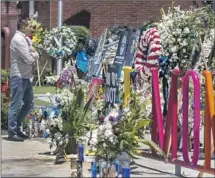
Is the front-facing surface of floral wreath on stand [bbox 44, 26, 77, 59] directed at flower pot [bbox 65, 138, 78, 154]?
yes

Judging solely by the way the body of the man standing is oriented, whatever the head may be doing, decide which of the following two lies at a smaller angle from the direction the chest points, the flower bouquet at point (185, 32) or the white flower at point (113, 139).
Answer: the flower bouquet

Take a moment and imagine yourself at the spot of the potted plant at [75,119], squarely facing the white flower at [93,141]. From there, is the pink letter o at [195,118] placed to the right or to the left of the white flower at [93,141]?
left

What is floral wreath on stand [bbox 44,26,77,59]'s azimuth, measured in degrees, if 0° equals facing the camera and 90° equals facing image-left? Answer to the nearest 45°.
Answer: approximately 0°

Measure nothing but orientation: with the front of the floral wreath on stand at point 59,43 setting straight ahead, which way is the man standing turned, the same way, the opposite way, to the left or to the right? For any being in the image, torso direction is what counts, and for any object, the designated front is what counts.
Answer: to the left

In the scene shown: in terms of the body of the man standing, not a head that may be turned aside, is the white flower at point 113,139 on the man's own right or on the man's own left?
on the man's own right

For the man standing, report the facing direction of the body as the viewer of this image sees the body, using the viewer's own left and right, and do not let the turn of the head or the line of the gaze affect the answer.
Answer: facing to the right of the viewer

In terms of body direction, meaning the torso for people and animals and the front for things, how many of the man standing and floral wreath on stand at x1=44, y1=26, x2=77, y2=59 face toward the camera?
1

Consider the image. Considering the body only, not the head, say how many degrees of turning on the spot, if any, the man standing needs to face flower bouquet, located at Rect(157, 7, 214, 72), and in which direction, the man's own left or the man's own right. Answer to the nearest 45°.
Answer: approximately 45° to the man's own right

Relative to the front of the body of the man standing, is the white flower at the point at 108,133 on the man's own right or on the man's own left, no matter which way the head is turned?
on the man's own right
